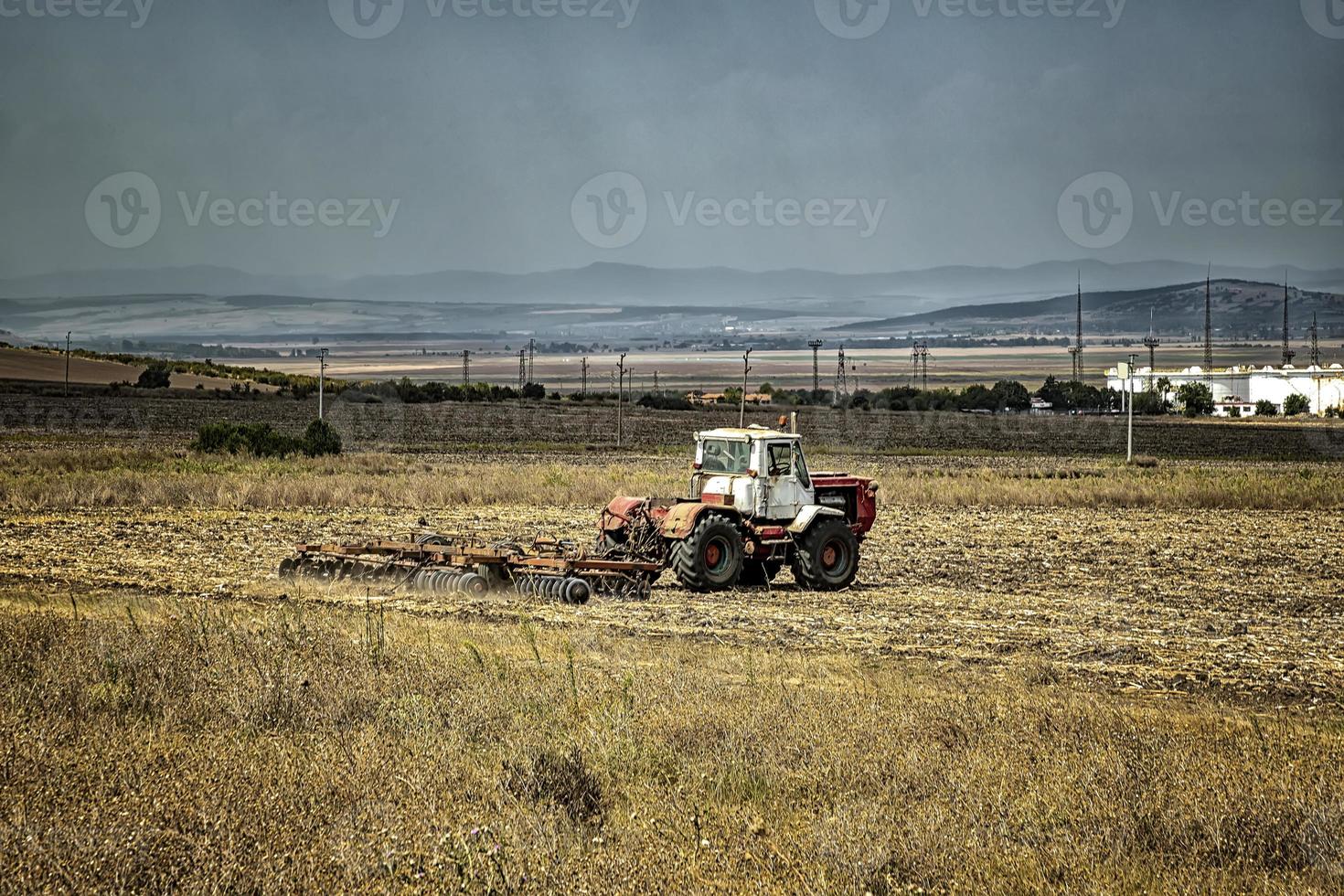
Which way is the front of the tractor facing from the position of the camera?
facing away from the viewer and to the right of the viewer

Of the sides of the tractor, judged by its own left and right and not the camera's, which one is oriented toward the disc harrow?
back
